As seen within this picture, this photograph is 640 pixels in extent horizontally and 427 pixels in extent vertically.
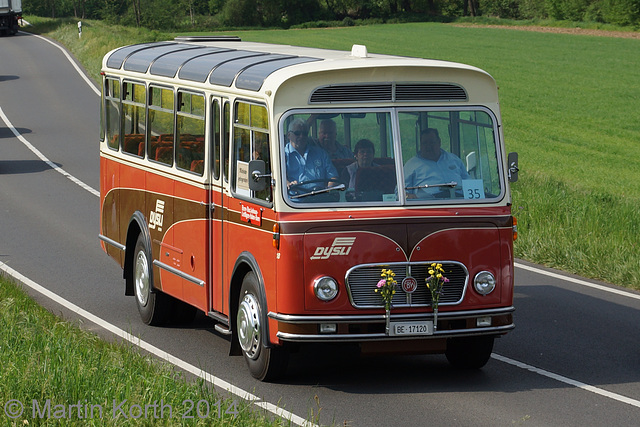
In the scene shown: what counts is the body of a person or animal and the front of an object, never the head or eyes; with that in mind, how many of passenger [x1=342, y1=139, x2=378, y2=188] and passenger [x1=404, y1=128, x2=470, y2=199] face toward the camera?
2

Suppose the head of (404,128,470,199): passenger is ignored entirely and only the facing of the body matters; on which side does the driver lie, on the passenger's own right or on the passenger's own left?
on the passenger's own right

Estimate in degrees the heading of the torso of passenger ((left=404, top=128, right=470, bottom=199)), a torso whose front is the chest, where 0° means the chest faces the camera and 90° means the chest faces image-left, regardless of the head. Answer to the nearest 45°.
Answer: approximately 0°

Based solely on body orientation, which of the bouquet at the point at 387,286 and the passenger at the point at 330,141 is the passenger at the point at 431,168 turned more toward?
the bouquet
